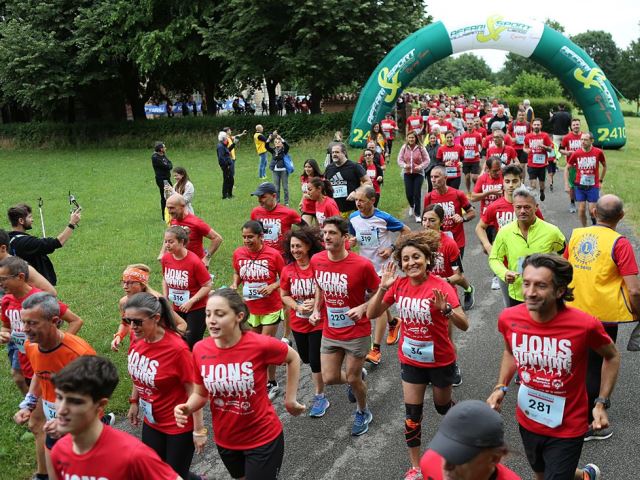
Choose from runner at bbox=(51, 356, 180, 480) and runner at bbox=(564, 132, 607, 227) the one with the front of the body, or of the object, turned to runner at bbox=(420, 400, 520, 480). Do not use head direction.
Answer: runner at bbox=(564, 132, 607, 227)

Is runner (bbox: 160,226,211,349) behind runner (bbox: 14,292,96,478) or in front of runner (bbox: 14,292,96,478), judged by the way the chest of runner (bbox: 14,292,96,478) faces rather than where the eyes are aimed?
behind

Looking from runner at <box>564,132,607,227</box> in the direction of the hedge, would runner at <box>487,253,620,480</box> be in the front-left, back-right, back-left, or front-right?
back-left

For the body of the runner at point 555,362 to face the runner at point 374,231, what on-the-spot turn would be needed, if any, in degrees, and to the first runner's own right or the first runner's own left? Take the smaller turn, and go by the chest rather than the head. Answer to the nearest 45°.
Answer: approximately 90° to the first runner's own right

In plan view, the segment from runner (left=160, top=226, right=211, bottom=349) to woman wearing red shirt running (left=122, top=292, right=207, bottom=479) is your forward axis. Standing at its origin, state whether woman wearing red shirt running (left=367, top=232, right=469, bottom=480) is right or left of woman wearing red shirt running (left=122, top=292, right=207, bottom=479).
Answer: left

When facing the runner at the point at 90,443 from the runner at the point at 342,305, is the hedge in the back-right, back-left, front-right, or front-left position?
back-right

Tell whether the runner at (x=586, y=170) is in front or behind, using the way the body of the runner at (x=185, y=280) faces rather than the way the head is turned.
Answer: behind

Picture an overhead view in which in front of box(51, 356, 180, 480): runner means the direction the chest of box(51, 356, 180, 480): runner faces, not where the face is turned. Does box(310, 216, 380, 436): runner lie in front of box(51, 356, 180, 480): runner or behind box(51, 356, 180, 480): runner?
behind

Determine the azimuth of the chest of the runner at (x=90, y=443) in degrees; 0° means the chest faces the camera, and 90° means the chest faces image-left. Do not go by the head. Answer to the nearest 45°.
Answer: approximately 45°

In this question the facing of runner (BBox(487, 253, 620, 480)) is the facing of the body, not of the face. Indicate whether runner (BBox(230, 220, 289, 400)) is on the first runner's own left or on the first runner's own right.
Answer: on the first runner's own right
